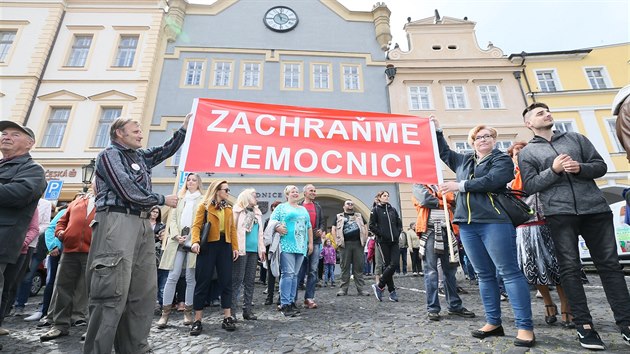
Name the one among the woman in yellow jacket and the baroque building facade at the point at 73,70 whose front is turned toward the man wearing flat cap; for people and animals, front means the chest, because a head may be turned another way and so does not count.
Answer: the baroque building facade

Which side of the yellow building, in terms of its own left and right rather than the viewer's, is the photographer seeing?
front

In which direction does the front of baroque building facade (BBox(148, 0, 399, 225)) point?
toward the camera

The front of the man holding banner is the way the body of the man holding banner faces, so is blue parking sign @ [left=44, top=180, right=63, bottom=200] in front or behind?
behind

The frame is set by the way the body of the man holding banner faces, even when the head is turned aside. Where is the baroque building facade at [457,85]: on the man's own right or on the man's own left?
on the man's own left

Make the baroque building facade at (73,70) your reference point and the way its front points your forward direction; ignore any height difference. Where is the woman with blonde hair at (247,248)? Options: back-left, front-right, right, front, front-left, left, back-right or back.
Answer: front

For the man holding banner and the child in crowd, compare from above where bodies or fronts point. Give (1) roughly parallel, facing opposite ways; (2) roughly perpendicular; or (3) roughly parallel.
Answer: roughly perpendicular

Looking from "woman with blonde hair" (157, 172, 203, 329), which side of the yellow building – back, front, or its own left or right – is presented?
front

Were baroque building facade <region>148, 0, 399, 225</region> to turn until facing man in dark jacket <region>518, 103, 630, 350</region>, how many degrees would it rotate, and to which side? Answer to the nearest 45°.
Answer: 0° — it already faces them

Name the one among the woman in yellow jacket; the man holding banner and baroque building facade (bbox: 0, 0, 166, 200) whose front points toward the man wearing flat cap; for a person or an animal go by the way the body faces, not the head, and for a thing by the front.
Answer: the baroque building facade

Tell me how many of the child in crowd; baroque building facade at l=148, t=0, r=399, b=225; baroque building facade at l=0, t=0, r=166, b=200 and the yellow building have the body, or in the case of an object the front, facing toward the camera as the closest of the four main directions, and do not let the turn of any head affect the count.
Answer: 4

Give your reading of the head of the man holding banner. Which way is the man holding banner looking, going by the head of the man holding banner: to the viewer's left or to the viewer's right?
to the viewer's right

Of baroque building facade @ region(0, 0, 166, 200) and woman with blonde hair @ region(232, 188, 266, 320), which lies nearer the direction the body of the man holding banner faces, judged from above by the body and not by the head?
the woman with blonde hair

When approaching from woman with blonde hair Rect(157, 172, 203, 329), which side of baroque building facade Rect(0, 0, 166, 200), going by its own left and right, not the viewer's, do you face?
front

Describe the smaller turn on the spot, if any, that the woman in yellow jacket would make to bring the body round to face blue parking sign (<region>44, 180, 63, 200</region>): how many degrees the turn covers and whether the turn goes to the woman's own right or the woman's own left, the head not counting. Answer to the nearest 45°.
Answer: approximately 180°
